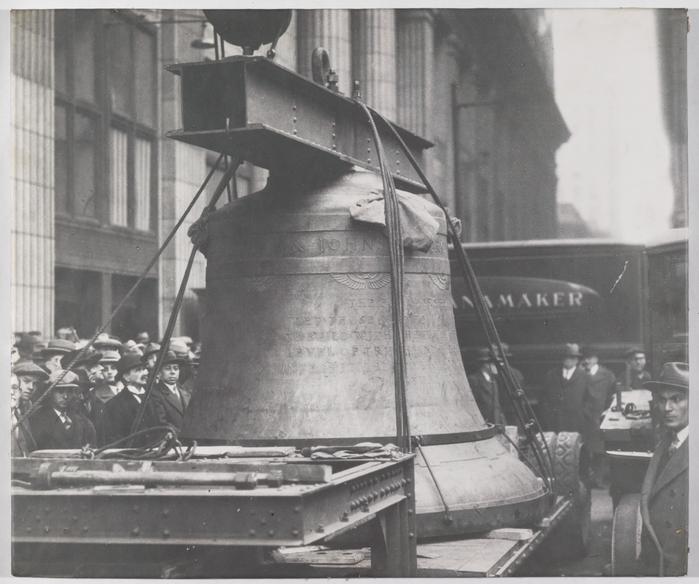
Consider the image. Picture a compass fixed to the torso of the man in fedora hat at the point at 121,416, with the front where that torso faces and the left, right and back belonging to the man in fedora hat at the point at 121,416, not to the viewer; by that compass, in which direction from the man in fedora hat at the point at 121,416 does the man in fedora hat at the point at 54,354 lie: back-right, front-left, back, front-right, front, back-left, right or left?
back

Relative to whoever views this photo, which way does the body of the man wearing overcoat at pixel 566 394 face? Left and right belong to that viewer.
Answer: facing the viewer

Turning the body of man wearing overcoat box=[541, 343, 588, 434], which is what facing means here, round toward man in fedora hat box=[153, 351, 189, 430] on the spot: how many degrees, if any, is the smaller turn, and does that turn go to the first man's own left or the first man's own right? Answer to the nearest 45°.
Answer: approximately 45° to the first man's own right

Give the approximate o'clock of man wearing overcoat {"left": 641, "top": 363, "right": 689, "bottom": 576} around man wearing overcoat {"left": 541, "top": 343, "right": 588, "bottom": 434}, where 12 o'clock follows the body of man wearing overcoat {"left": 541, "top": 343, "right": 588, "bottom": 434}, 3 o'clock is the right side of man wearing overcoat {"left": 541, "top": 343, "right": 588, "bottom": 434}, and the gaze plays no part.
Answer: man wearing overcoat {"left": 641, "top": 363, "right": 689, "bottom": 576} is roughly at 12 o'clock from man wearing overcoat {"left": 541, "top": 343, "right": 588, "bottom": 434}.

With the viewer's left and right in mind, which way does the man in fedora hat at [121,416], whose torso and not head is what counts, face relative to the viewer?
facing the viewer and to the right of the viewer

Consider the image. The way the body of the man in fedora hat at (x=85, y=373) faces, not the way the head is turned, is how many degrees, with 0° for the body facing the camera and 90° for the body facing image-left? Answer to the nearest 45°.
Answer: approximately 315°

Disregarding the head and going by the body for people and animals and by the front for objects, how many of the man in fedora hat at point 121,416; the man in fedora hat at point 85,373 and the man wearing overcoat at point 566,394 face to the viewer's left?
0

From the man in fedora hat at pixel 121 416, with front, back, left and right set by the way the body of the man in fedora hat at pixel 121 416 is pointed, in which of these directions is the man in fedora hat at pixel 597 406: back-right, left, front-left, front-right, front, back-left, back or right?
left

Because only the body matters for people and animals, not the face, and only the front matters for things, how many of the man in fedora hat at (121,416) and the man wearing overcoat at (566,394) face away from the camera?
0

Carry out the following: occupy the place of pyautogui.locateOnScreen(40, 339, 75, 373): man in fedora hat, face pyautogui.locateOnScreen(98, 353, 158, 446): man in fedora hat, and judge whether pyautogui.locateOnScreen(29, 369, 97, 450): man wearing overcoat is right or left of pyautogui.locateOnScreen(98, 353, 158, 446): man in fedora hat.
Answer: right

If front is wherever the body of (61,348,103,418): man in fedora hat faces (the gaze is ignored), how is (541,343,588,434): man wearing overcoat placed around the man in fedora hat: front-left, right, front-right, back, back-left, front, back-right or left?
left

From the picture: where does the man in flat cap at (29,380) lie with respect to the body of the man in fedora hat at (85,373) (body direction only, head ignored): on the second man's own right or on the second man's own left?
on the second man's own right

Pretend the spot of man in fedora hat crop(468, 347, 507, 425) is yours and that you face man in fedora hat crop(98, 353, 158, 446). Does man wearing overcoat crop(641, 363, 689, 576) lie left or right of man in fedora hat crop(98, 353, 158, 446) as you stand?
left
